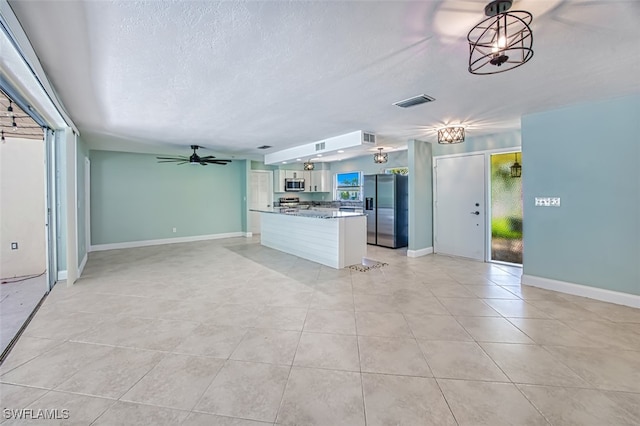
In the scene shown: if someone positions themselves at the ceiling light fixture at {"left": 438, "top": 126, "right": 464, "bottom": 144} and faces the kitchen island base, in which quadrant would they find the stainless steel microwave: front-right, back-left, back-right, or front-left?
front-right

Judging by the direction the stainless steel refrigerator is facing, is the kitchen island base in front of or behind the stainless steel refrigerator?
in front

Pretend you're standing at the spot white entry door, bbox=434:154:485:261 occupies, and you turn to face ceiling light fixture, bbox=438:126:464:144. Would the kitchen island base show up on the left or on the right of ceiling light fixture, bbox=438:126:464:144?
right

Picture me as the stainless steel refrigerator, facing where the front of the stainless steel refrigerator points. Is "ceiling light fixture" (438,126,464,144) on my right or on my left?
on my left

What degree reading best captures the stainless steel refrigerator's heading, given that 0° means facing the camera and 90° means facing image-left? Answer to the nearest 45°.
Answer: approximately 45°

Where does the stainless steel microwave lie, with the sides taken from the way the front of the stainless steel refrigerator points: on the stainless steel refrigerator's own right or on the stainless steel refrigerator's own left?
on the stainless steel refrigerator's own right

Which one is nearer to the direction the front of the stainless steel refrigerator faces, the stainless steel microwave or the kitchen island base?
the kitchen island base

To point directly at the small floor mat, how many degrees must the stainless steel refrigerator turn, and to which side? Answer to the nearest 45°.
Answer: approximately 45° to its left
